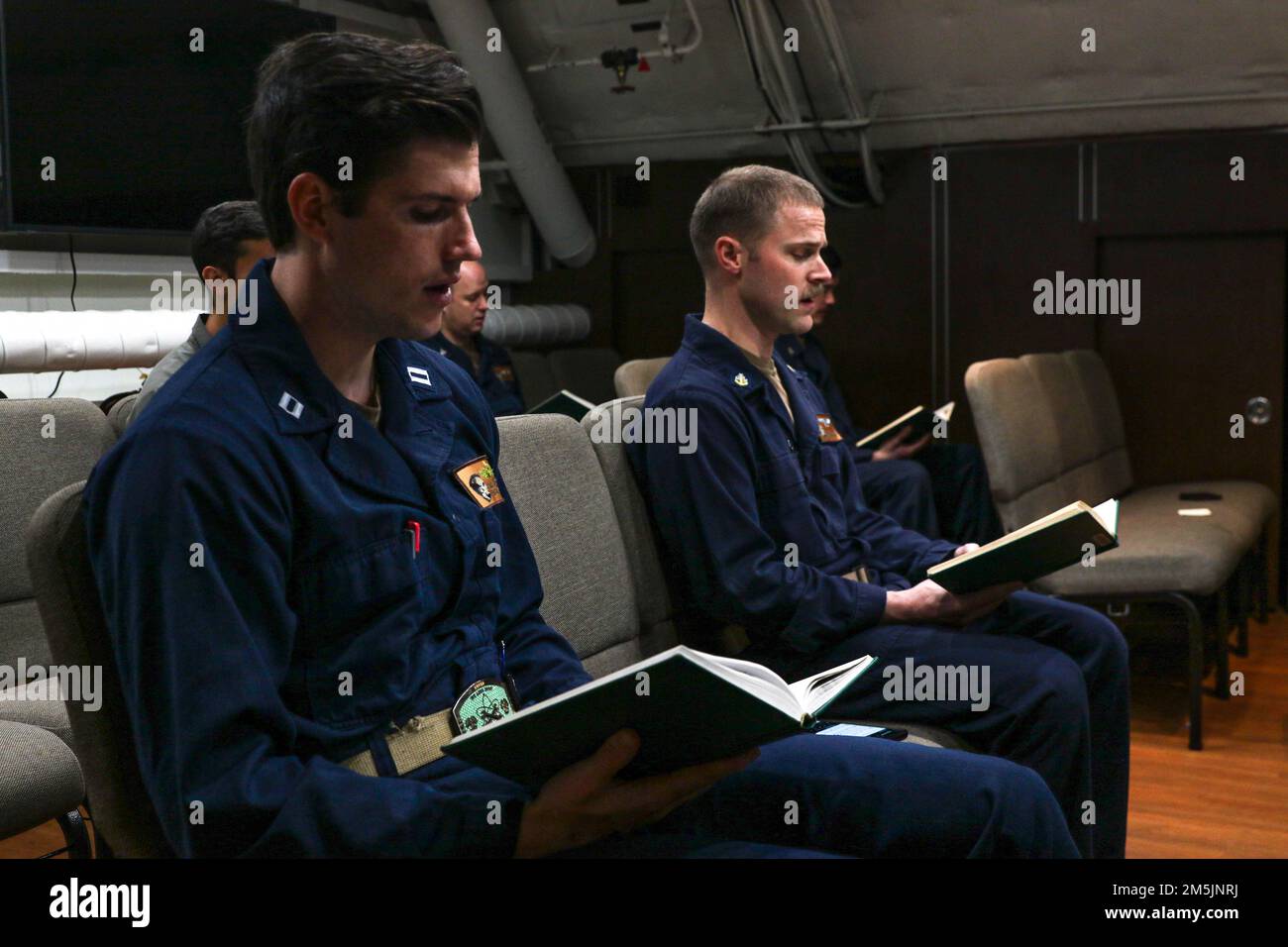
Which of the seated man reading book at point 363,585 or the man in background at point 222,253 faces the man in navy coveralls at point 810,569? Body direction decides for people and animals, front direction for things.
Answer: the man in background

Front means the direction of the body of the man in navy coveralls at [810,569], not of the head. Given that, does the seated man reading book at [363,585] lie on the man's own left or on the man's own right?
on the man's own right

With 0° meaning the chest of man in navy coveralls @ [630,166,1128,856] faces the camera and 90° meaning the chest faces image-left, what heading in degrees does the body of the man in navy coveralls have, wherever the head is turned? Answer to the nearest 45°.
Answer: approximately 315°

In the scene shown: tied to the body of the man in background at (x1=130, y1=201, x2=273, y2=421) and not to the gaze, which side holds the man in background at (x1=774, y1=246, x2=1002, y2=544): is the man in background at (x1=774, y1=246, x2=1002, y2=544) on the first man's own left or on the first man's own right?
on the first man's own left

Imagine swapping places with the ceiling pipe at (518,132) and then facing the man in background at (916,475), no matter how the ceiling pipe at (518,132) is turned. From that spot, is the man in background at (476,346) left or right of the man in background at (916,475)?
right

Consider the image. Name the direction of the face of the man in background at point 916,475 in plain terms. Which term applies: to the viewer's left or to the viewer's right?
to the viewer's right

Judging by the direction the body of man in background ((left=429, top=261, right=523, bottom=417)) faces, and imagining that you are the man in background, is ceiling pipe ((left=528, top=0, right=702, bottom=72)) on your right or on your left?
on your left

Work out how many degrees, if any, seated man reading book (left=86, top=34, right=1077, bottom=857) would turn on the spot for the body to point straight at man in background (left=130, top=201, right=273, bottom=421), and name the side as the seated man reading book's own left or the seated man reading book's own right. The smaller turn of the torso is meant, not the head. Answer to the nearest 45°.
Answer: approximately 135° to the seated man reading book's own left

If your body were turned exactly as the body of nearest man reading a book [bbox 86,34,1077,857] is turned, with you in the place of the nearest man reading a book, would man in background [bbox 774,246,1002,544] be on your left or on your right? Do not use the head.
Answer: on your left

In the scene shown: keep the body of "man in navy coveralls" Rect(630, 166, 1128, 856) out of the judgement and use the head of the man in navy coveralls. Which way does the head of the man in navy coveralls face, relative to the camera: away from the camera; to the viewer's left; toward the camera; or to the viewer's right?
to the viewer's right
